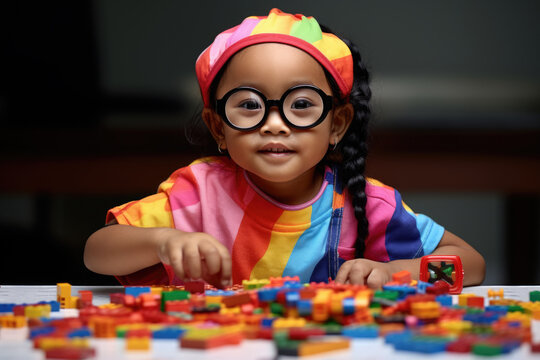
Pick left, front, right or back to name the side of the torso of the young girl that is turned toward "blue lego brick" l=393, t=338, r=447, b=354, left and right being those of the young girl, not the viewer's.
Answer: front

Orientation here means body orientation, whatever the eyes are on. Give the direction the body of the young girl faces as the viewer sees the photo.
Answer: toward the camera

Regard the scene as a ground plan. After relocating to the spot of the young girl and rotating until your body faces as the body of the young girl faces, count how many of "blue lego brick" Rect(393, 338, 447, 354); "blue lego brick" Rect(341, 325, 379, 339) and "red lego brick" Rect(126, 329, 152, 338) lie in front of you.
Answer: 3

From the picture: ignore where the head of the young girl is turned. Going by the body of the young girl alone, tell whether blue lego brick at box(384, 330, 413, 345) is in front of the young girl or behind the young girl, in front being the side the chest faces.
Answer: in front

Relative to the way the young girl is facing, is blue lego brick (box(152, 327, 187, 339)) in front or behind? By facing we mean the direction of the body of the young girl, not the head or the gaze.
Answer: in front

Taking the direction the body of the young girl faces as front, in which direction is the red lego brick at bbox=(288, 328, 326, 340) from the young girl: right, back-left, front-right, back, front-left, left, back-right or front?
front

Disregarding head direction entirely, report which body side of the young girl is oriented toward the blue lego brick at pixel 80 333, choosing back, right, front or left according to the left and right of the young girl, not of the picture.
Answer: front

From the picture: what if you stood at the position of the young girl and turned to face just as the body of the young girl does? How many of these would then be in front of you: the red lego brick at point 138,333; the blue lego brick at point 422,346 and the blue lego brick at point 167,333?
3
